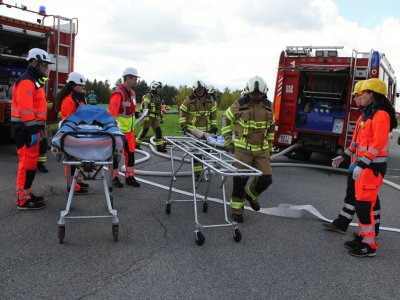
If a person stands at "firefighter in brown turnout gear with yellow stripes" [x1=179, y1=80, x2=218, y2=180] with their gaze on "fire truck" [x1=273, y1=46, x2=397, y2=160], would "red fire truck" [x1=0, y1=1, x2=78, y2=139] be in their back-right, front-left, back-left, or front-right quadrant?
back-left

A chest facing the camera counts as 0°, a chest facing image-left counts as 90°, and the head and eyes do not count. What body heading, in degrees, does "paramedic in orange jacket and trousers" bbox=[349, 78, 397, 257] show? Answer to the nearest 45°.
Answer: approximately 90°

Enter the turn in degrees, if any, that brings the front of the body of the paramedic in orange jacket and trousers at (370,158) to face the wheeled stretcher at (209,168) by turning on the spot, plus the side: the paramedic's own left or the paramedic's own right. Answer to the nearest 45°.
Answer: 0° — they already face it

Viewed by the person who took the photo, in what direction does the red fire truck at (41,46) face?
facing away from the viewer and to the left of the viewer

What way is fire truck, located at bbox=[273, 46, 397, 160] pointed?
away from the camera

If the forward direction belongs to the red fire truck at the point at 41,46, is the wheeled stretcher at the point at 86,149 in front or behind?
behind

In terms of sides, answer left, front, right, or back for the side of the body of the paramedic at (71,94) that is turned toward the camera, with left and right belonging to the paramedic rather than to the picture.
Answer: right

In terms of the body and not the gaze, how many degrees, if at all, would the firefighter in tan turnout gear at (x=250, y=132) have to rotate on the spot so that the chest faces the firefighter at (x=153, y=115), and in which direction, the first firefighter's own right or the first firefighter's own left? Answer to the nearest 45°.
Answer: approximately 135° to the first firefighter's own right

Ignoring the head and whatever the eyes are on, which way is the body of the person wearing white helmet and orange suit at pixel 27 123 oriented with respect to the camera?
to the viewer's right

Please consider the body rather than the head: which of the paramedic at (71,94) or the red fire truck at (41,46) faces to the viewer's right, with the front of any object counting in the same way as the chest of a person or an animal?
the paramedic
